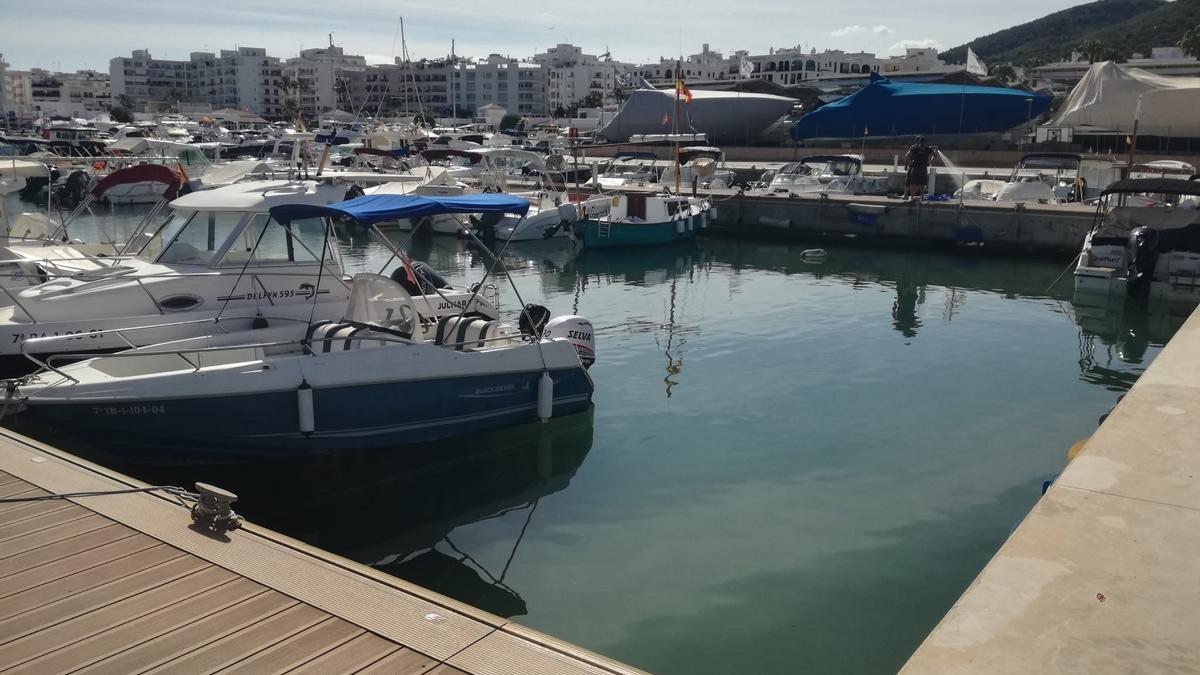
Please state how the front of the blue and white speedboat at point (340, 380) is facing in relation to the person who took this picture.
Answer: facing to the left of the viewer

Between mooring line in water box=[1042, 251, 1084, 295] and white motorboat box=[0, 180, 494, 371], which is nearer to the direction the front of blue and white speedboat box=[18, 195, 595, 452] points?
the white motorboat

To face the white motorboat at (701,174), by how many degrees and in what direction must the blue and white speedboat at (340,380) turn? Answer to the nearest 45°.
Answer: approximately 135° to its right

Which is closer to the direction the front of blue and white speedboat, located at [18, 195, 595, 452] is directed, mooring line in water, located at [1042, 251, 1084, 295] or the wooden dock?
the wooden dock

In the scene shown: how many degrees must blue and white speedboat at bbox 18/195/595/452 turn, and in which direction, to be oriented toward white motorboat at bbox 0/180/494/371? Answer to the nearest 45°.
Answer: approximately 45° to its right

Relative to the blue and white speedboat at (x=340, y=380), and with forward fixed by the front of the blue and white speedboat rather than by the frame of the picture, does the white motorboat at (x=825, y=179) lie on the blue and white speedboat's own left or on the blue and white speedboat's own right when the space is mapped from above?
on the blue and white speedboat's own right

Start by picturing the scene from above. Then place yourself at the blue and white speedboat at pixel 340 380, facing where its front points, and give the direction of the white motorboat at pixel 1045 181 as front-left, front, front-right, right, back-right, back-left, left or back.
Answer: back-right

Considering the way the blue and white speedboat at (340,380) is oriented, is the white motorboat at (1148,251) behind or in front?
behind

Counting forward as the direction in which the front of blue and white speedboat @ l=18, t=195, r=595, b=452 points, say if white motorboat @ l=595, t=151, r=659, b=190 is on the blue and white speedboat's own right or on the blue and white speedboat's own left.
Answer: on the blue and white speedboat's own right
